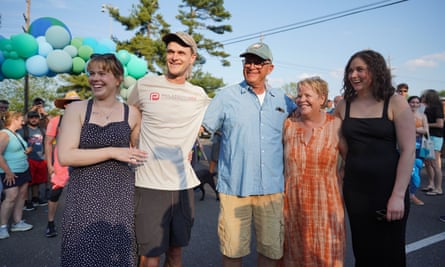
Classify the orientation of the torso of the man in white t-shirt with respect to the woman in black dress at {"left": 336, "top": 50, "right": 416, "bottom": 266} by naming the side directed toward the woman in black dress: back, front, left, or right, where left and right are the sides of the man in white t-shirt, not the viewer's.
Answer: left

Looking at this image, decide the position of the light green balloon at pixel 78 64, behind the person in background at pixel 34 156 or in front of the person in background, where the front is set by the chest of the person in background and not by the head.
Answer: behind

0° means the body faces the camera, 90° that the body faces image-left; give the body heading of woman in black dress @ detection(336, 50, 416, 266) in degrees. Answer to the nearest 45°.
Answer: approximately 45°
